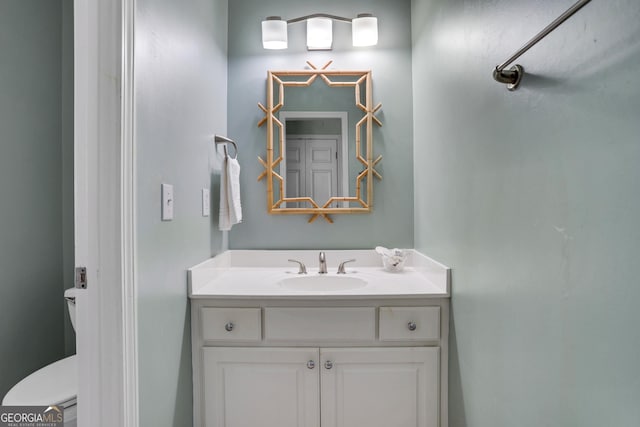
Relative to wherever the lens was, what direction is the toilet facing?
facing the viewer and to the left of the viewer

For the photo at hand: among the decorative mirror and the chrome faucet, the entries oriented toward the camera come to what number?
2

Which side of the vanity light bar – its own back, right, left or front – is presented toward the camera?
front

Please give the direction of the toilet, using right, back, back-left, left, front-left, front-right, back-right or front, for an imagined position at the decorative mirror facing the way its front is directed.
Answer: front-right

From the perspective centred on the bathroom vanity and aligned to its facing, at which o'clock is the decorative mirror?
The decorative mirror is roughly at 6 o'clock from the bathroom vanity.

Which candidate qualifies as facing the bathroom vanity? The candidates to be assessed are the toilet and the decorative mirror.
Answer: the decorative mirror

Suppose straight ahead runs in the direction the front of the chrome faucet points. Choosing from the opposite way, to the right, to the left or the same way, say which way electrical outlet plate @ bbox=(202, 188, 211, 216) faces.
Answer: to the left

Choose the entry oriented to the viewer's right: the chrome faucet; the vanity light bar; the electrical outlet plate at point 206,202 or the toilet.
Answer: the electrical outlet plate

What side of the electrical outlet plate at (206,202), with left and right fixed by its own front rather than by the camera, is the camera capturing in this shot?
right
